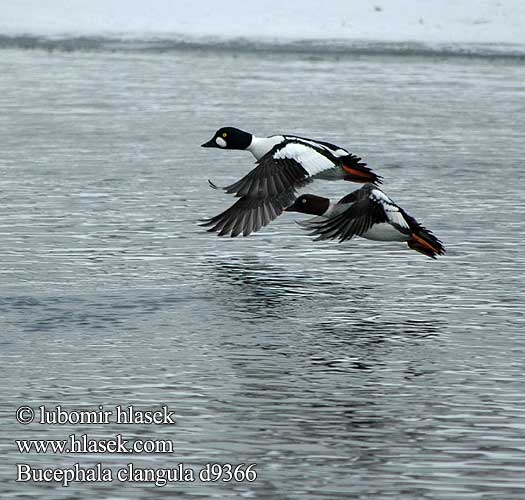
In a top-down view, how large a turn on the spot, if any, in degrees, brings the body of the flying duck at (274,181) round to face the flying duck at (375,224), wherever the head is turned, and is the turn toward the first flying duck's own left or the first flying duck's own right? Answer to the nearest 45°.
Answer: approximately 135° to the first flying duck's own left

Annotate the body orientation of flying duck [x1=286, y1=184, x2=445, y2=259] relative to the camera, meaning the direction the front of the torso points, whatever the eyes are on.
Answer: to the viewer's left

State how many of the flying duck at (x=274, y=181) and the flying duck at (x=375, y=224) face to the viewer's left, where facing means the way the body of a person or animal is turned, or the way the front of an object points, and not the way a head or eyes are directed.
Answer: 2

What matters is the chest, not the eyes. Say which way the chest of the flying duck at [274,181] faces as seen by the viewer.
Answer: to the viewer's left

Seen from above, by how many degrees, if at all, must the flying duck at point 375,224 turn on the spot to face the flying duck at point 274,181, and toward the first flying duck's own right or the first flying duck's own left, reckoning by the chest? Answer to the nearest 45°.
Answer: approximately 45° to the first flying duck's own right
